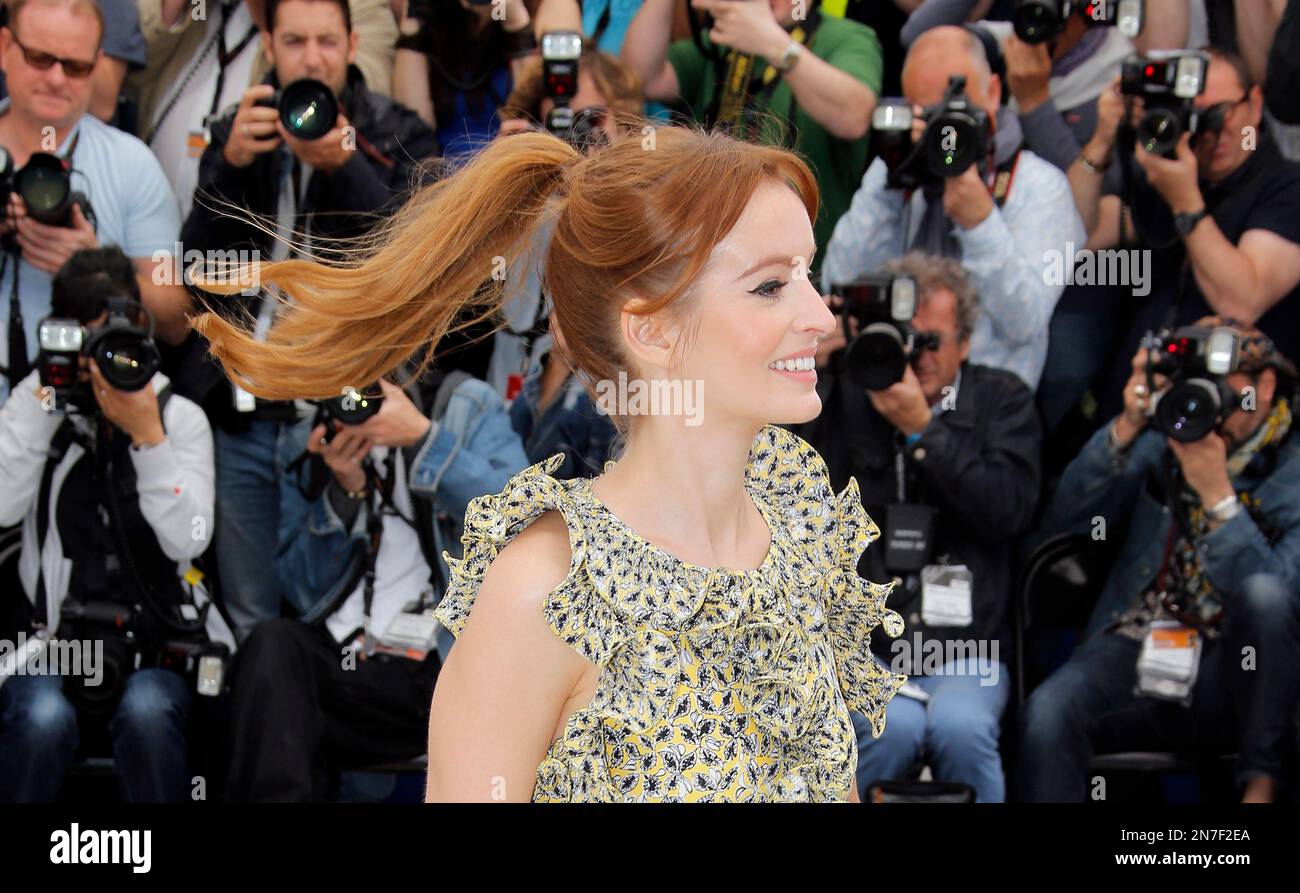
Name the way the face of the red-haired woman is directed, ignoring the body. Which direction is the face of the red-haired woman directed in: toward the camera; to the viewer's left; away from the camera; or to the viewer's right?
to the viewer's right

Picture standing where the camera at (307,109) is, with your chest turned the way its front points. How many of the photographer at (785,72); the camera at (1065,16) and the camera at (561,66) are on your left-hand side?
3

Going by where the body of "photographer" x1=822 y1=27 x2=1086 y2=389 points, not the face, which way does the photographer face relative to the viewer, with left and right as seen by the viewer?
facing the viewer and to the left of the viewer

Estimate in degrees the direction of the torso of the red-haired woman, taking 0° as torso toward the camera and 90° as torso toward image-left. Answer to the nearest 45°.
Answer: approximately 315°

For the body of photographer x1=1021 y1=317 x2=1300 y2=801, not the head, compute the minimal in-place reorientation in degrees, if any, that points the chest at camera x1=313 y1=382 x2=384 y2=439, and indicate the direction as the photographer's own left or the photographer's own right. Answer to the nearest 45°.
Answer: approximately 45° to the photographer's own right
